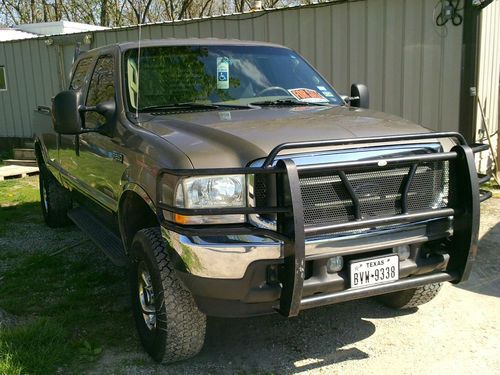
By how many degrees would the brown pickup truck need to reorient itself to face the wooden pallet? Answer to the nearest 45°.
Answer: approximately 180°

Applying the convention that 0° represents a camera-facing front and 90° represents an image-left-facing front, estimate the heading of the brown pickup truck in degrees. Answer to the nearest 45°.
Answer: approximately 315°
